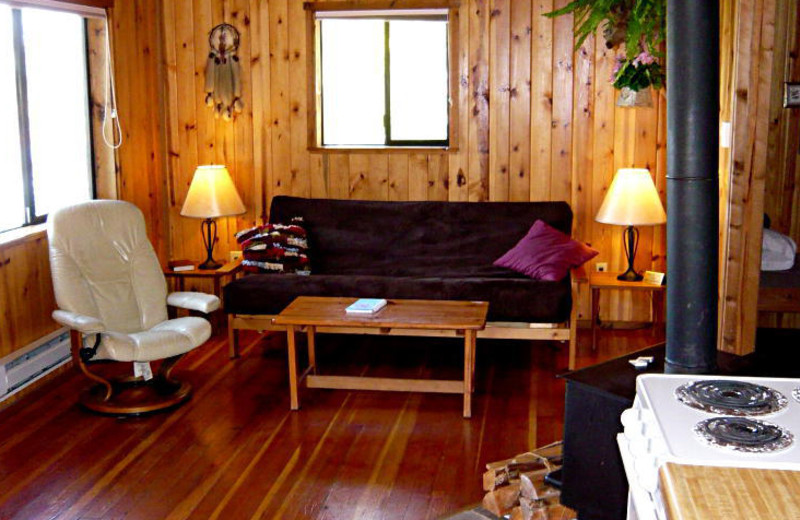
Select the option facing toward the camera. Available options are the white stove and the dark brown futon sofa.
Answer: the dark brown futon sofa

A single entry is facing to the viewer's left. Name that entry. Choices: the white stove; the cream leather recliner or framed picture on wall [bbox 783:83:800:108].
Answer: the white stove

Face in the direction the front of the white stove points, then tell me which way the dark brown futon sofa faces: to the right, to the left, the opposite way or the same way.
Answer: to the left

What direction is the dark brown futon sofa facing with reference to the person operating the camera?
facing the viewer

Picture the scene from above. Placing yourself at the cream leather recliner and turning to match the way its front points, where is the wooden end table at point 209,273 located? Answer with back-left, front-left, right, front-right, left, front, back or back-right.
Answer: left

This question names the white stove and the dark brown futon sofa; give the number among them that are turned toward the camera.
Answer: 1

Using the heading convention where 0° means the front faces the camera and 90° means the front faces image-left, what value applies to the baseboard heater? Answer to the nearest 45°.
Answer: approximately 315°

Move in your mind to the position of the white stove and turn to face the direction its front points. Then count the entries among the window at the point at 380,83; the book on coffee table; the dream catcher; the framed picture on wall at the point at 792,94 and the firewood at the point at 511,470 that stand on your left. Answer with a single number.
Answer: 0

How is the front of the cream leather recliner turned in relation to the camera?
facing the viewer and to the right of the viewer

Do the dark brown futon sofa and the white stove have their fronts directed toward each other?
no

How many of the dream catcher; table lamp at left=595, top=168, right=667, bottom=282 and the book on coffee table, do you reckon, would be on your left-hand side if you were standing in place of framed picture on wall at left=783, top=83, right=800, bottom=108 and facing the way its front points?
0

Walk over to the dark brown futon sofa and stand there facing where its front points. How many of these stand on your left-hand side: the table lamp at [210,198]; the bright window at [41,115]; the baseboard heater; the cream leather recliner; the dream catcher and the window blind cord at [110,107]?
0

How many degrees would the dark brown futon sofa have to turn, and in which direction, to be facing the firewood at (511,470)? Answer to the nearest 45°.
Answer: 0° — it already faces it

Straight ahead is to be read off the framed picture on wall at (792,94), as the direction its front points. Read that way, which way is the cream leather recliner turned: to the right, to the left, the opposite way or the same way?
to the left
